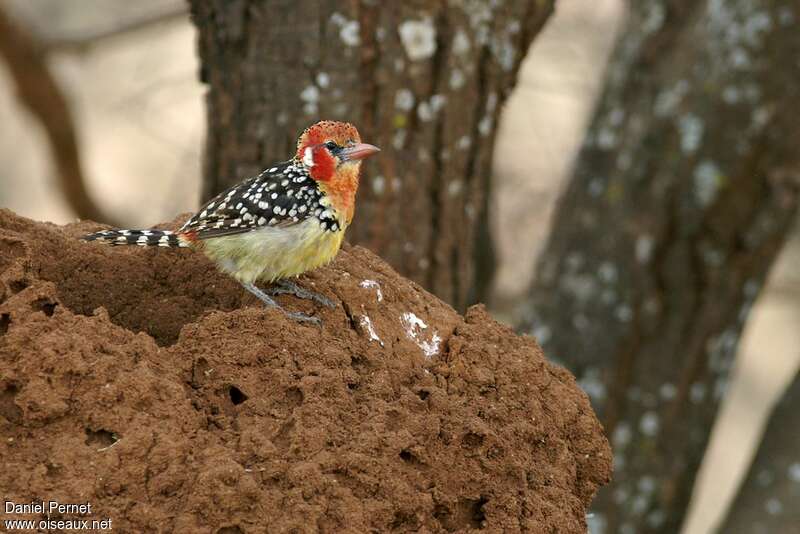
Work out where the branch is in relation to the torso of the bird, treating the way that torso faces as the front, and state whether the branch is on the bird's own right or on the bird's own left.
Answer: on the bird's own left

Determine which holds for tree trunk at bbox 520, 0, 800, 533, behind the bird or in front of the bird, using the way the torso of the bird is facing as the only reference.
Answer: in front

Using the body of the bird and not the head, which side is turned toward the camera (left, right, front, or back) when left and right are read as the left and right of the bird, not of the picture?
right

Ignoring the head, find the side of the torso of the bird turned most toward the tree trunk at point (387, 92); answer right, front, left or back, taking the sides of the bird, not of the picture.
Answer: left
